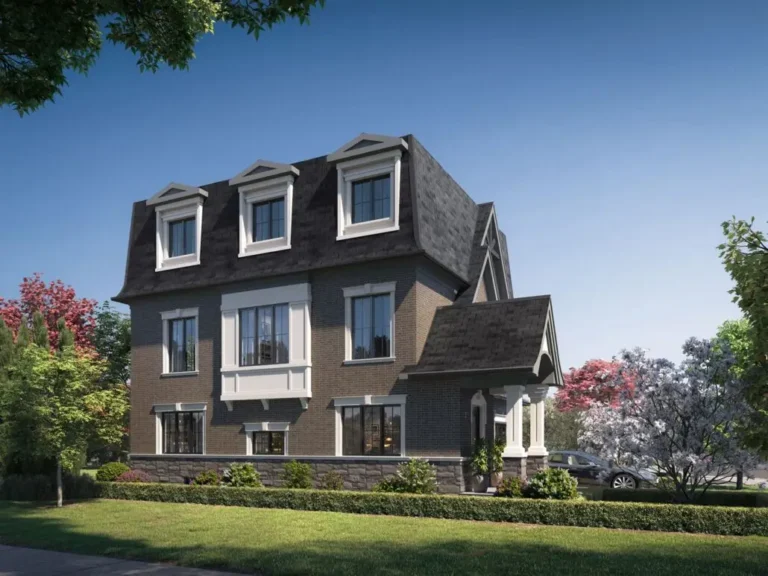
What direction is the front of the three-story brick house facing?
to the viewer's right

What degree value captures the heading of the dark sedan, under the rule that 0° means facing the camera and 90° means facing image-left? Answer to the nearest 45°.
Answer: approximately 270°

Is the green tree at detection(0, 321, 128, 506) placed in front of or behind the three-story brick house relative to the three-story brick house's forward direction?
behind

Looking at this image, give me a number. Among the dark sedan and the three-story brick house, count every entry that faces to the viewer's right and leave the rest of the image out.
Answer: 2
